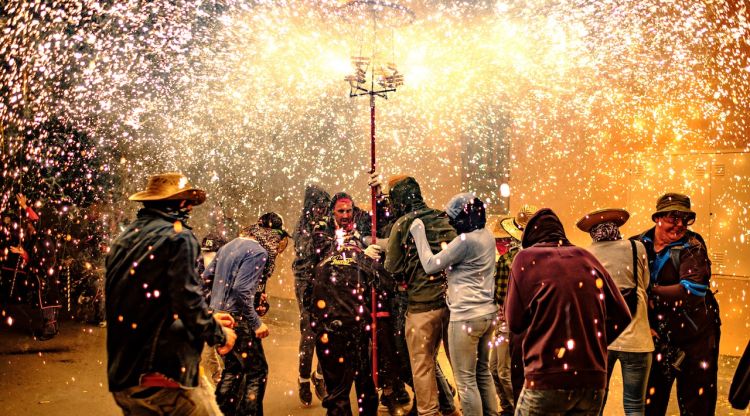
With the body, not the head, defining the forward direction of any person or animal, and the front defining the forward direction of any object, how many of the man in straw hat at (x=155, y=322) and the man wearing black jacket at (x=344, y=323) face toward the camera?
1

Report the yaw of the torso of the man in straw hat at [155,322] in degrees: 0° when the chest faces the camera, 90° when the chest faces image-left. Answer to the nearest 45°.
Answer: approximately 225°

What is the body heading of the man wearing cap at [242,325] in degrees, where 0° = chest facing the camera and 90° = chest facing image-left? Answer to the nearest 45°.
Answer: approximately 225°

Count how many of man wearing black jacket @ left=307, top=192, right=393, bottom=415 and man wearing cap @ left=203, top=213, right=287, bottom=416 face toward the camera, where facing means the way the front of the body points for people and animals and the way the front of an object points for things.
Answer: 1

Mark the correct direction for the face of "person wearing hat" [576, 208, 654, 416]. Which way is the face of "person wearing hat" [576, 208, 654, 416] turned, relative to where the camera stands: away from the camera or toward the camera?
away from the camera
